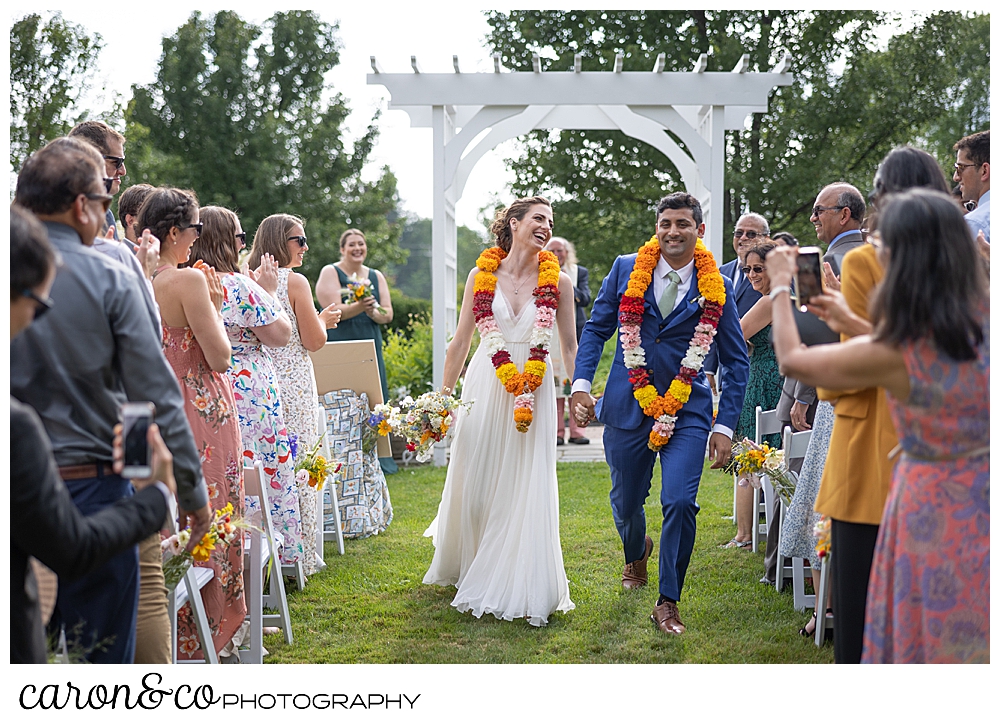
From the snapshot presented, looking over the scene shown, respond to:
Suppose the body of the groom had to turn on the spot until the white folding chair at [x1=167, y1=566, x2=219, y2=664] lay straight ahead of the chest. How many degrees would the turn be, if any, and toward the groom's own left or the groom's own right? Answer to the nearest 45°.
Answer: approximately 45° to the groom's own right

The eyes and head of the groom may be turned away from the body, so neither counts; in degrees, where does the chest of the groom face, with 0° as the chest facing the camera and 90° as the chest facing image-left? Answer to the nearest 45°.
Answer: approximately 0°

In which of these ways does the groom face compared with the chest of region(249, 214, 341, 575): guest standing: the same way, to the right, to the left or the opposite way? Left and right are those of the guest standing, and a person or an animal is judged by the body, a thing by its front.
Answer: to the right

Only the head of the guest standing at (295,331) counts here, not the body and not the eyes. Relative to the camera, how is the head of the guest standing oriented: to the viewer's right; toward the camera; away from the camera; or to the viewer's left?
to the viewer's right

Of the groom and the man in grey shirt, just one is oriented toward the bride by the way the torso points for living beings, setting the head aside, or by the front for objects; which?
the man in grey shirt

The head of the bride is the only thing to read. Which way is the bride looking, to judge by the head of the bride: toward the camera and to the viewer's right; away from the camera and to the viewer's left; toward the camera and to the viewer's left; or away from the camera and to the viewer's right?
toward the camera and to the viewer's right

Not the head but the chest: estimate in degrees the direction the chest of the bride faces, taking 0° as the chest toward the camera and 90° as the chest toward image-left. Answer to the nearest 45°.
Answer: approximately 0°

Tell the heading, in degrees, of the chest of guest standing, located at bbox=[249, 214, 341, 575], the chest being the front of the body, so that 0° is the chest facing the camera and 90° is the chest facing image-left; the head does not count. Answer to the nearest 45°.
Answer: approximately 270°

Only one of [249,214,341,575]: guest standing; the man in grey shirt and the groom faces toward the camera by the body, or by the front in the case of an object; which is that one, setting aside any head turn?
the groom

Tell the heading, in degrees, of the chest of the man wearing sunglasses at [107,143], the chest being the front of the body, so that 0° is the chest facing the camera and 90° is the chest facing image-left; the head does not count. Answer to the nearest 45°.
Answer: approximately 270°

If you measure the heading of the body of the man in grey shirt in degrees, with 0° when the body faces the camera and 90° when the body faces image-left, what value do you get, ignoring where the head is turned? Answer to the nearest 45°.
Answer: approximately 225°

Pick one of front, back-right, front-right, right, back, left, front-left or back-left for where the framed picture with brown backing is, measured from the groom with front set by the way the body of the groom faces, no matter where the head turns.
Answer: back-right
